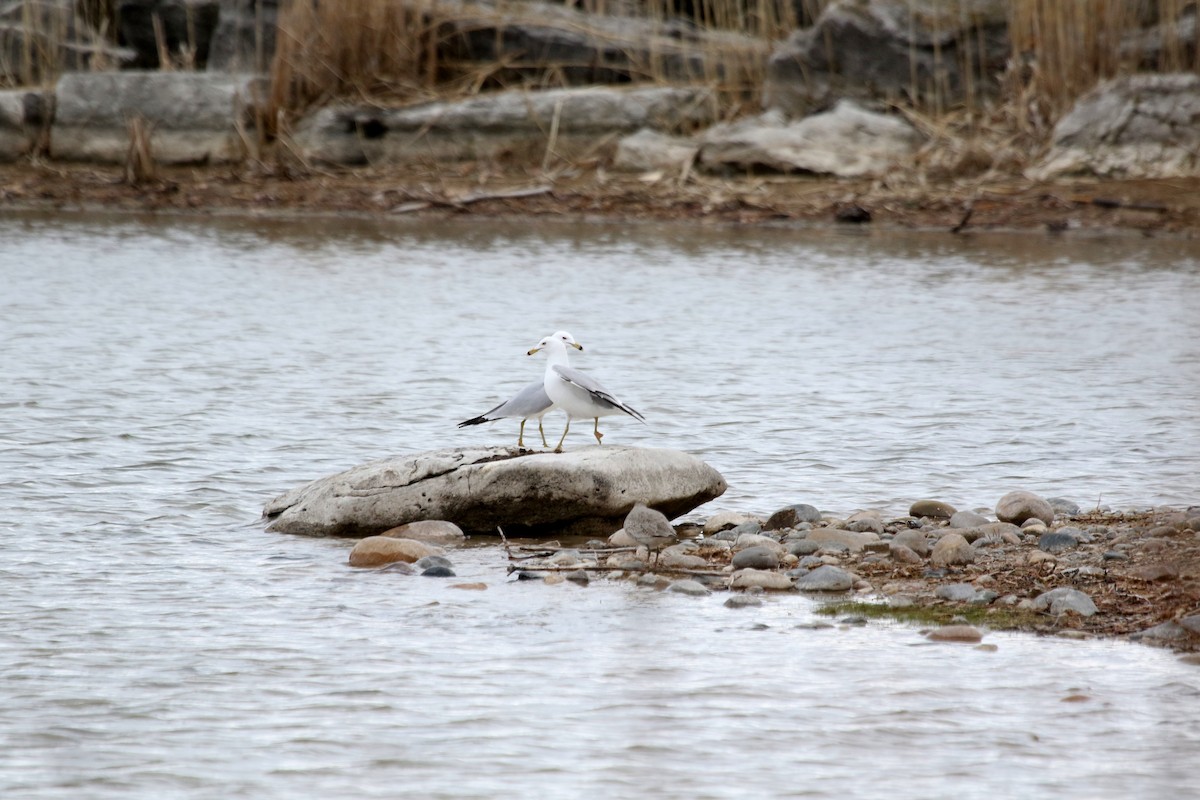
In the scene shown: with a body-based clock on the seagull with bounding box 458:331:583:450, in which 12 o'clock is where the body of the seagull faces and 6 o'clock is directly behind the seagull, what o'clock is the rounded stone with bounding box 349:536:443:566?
The rounded stone is roughly at 4 o'clock from the seagull.

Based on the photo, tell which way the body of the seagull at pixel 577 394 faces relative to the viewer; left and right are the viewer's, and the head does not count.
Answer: facing to the left of the viewer

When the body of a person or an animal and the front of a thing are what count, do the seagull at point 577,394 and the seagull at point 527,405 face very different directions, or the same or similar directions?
very different directions

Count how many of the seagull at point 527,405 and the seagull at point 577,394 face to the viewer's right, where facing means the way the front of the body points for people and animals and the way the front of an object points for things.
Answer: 1

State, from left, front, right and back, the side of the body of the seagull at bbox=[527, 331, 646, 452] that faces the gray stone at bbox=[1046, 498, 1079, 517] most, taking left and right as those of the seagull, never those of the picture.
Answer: back

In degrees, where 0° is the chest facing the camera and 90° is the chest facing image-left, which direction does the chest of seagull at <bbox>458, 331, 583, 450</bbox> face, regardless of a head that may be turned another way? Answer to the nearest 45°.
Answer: approximately 270°

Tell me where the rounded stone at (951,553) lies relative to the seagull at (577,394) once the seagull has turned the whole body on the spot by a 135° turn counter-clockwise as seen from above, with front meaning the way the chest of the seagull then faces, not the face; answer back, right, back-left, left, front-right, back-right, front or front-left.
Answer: front

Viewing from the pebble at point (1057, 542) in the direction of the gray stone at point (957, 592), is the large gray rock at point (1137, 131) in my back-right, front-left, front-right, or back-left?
back-right

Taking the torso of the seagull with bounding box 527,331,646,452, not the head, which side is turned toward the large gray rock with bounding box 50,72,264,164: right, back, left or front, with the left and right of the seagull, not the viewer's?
right

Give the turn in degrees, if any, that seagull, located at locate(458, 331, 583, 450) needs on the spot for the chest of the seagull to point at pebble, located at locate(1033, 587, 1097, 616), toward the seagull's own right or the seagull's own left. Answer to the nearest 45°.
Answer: approximately 45° to the seagull's own right

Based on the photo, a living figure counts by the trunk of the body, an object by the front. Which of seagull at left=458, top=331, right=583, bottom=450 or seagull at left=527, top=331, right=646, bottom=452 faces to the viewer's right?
seagull at left=458, top=331, right=583, bottom=450

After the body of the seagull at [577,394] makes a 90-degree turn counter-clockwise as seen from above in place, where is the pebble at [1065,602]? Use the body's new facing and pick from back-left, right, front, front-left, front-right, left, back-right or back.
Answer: front-left
